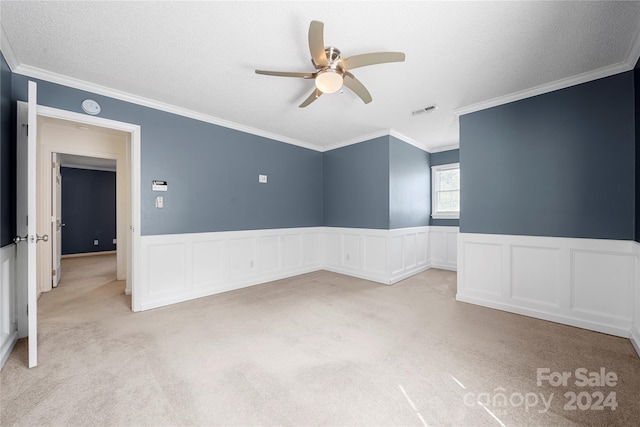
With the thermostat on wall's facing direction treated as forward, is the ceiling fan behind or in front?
in front

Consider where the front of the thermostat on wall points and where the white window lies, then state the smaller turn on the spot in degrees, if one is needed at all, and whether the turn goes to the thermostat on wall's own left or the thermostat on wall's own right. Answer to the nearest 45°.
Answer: approximately 90° to the thermostat on wall's own left

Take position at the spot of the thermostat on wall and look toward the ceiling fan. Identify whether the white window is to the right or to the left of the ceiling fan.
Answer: left

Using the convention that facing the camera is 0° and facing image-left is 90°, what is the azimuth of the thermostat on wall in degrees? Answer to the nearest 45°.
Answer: approximately 0°

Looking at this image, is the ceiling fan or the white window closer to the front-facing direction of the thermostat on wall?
the ceiling fan
